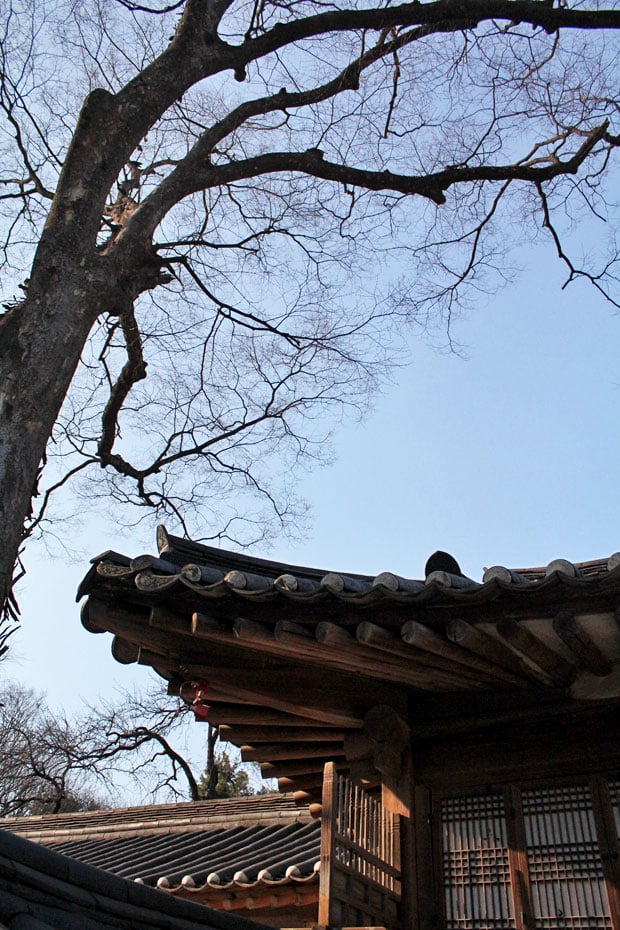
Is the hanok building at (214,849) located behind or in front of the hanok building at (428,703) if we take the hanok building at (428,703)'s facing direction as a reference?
behind

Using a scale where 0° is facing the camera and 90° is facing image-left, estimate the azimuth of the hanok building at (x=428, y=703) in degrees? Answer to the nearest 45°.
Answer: approximately 0°
